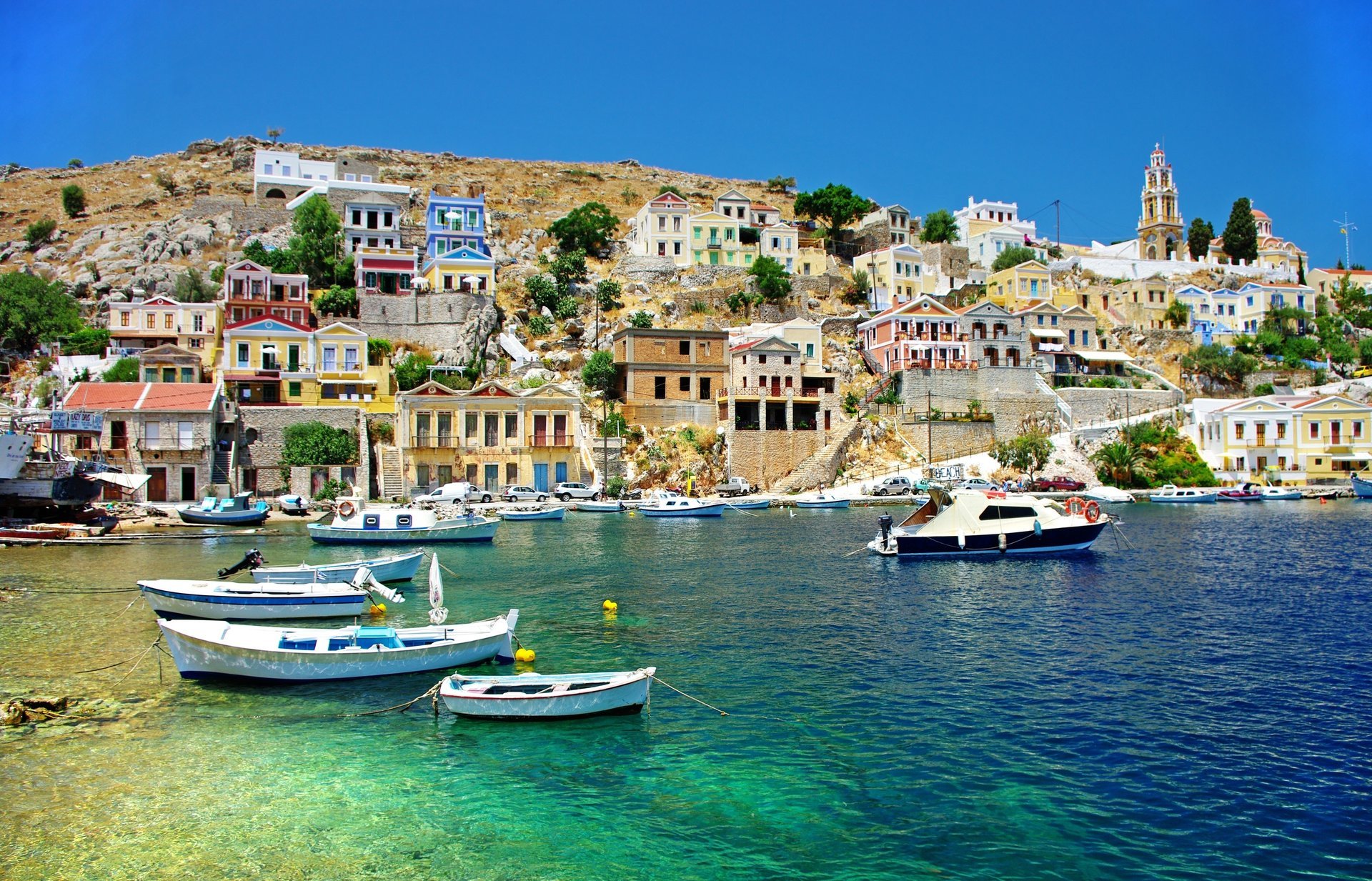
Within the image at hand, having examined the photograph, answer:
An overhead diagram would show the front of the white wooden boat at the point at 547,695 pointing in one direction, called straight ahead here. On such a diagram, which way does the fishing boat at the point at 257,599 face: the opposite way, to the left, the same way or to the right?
the opposite way

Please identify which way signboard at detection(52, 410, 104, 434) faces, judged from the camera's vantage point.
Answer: facing the viewer

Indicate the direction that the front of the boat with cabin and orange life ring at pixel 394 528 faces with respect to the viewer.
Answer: facing to the right of the viewer

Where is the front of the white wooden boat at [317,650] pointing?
to the viewer's left

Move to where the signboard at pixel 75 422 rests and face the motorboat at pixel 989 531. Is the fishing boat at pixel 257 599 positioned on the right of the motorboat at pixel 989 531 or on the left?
right

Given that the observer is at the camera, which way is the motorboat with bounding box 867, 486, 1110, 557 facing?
facing to the right of the viewer

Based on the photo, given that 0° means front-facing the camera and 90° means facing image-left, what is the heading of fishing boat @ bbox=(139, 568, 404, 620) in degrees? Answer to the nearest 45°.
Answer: approximately 90°

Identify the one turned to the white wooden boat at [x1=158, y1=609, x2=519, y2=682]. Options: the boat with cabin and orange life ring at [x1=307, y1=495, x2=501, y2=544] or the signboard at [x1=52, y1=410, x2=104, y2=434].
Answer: the signboard

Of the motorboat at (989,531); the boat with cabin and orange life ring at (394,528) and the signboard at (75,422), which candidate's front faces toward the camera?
the signboard

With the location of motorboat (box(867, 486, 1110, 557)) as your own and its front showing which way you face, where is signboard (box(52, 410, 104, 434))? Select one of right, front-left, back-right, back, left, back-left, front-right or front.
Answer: back

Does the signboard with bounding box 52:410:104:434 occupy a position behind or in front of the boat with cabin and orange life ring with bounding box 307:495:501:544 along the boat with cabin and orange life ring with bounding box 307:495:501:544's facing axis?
behind

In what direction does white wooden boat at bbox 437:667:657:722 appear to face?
to the viewer's right

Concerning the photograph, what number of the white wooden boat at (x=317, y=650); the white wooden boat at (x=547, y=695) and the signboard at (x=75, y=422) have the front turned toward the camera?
1
